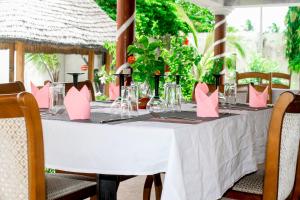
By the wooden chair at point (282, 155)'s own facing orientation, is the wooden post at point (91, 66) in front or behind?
in front

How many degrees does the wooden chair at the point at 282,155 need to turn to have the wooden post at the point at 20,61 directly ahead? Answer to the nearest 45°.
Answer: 0° — it already faces it

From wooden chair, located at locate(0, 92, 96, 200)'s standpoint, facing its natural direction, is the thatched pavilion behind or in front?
in front

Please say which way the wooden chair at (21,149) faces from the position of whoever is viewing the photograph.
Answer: facing away from the viewer and to the right of the viewer

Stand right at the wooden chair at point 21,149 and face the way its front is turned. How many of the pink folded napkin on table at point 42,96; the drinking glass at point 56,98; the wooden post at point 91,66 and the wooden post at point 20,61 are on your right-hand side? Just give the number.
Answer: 0

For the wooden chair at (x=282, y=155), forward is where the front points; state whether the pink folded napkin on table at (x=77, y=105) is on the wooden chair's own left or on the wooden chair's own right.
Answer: on the wooden chair's own left

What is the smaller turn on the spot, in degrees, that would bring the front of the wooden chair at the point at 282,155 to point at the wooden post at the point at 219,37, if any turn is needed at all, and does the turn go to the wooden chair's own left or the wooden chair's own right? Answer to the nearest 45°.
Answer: approximately 45° to the wooden chair's own right

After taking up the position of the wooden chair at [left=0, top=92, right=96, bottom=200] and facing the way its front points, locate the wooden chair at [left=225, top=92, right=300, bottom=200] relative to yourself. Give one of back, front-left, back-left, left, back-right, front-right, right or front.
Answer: front-right

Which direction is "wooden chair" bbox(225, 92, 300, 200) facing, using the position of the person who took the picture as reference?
facing away from the viewer and to the left of the viewer

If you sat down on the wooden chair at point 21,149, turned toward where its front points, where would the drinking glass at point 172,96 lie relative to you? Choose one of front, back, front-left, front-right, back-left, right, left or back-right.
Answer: front

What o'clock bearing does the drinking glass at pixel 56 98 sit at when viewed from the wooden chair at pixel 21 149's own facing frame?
The drinking glass is roughly at 11 o'clock from the wooden chair.

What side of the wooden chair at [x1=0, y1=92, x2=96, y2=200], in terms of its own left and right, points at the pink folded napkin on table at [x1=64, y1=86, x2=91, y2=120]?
front

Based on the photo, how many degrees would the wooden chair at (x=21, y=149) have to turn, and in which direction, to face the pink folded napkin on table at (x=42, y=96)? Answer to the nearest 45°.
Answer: approximately 45° to its left

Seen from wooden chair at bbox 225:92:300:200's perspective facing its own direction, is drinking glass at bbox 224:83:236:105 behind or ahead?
ahead

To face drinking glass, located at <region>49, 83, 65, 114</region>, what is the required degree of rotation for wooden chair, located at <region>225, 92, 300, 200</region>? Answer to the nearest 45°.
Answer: approximately 45° to its left

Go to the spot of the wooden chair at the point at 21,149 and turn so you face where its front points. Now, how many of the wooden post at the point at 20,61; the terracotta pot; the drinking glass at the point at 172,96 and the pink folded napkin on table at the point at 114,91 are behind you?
0

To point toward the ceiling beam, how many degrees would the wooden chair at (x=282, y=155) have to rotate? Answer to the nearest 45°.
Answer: approximately 45° to its right

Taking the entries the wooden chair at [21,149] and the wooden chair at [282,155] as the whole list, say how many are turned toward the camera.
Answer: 0
